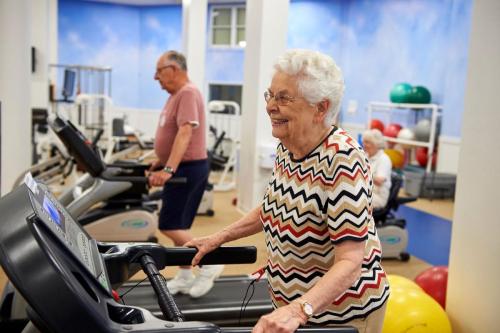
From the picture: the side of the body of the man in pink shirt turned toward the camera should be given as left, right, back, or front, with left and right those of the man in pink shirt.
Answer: left

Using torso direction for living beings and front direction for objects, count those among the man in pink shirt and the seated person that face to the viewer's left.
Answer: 2

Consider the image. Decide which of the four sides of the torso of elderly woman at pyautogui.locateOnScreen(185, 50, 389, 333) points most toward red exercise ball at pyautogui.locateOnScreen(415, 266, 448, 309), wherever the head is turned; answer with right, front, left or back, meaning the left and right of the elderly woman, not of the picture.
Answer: back

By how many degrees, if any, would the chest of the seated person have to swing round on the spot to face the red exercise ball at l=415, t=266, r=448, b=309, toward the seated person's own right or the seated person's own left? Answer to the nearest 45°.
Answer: approximately 90° to the seated person's own left

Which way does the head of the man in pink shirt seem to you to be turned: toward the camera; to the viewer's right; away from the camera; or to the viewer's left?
to the viewer's left

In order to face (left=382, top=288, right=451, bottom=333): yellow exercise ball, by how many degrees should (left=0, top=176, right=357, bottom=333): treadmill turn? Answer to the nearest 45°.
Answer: approximately 135° to its right

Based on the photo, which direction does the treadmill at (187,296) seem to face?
to the viewer's left

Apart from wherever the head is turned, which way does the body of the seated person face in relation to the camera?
to the viewer's left

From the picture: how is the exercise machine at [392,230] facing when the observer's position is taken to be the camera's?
facing to the left of the viewer

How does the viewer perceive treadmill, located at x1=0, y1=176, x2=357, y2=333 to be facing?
facing to the left of the viewer
